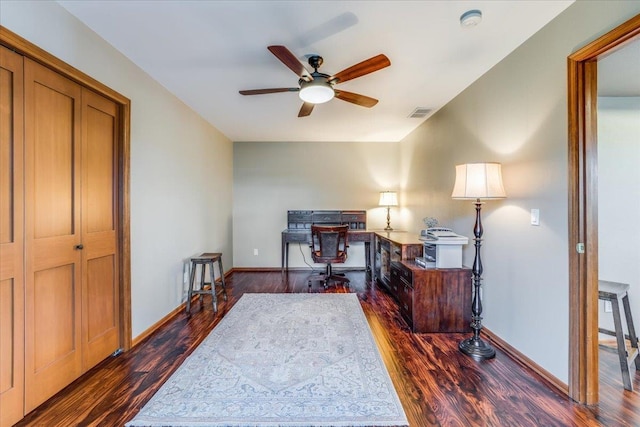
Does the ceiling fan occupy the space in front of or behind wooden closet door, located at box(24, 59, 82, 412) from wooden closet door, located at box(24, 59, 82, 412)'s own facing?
in front

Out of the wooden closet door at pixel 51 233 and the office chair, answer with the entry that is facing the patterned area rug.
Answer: the wooden closet door

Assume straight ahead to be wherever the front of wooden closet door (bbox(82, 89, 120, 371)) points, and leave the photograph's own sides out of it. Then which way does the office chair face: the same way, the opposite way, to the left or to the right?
to the left

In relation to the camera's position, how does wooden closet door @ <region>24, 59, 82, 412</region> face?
facing the viewer and to the right of the viewer

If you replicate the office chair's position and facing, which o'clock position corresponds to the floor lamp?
The floor lamp is roughly at 5 o'clock from the office chair.

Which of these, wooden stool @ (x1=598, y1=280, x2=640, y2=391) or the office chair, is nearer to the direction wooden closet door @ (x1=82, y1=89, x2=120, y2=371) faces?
the wooden stool

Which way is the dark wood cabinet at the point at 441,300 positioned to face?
to the viewer's left

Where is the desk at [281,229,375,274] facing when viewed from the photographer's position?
facing the viewer

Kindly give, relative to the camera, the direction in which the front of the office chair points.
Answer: facing away from the viewer

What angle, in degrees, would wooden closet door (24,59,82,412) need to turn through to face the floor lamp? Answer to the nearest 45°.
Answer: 0° — it already faces it

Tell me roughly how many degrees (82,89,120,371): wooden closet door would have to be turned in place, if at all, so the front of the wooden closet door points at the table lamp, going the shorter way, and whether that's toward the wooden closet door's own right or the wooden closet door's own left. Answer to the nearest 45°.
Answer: approximately 45° to the wooden closet door's own left

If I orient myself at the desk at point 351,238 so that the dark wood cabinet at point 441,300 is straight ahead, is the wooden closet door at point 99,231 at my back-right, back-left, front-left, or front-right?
front-right

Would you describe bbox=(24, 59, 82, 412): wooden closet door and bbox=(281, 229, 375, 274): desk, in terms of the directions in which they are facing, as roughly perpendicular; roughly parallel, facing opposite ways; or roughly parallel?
roughly perpendicular

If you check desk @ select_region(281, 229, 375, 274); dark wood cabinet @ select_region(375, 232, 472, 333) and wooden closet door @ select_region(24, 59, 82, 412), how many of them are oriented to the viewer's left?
1

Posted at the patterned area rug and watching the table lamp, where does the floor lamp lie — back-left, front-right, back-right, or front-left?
front-right

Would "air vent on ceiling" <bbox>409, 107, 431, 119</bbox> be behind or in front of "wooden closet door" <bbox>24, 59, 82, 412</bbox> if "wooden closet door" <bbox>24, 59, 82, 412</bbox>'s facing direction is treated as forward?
in front

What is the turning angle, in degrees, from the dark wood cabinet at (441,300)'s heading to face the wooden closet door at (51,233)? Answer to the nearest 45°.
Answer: approximately 45° to its left
